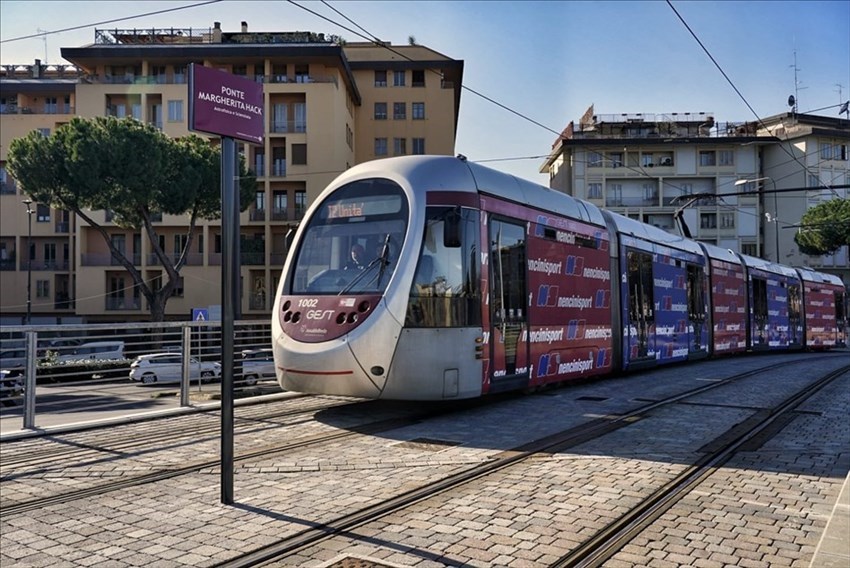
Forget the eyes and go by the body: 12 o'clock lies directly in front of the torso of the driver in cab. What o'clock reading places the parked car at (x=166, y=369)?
The parked car is roughly at 3 o'clock from the driver in cab.

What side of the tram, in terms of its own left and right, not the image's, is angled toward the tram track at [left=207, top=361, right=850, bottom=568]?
left

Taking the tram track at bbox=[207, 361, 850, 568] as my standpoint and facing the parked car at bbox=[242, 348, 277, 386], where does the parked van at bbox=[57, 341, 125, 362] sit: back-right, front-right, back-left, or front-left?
front-left

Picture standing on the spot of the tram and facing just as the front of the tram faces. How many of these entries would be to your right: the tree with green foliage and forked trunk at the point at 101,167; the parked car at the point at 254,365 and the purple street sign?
2

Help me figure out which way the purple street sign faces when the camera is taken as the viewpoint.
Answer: facing the viewer and to the right of the viewer

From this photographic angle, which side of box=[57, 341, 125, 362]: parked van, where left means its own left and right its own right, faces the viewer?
left

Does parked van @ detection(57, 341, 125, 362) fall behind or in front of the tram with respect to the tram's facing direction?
in front

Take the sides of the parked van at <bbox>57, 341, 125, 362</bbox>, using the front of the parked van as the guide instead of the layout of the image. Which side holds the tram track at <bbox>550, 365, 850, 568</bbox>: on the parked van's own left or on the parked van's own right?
on the parked van's own left

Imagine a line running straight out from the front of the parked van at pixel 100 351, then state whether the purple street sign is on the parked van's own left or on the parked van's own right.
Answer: on the parked van's own left
